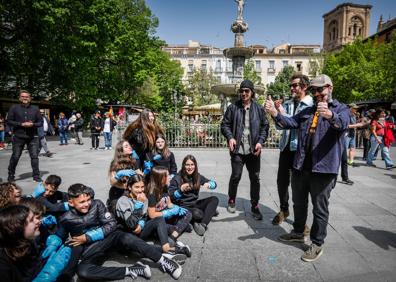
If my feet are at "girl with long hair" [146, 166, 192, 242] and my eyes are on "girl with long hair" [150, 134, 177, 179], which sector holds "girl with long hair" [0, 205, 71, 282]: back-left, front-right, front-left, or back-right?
back-left

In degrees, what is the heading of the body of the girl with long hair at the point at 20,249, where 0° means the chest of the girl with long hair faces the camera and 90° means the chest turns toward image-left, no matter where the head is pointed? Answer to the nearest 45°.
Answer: approximately 270°

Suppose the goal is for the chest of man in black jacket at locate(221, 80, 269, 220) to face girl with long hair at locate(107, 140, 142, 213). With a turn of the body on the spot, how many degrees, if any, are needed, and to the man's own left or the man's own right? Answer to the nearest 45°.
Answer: approximately 45° to the man's own right

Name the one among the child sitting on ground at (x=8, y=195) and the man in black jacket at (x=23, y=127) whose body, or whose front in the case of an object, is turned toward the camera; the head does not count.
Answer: the man in black jacket

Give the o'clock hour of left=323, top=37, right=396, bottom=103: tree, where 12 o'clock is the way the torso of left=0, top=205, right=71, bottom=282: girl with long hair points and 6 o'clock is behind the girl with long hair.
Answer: The tree is roughly at 11 o'clock from the girl with long hair.

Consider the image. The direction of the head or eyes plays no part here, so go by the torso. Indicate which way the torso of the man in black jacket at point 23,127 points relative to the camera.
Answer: toward the camera

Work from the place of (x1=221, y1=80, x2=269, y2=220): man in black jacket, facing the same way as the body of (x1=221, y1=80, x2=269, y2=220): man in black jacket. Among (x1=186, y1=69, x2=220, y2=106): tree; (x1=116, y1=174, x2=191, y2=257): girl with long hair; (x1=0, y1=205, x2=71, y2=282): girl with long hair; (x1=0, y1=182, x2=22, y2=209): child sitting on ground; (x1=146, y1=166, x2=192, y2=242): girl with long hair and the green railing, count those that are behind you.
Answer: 2

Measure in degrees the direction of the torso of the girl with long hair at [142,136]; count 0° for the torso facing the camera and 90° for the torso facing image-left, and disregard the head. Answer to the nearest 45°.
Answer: approximately 315°

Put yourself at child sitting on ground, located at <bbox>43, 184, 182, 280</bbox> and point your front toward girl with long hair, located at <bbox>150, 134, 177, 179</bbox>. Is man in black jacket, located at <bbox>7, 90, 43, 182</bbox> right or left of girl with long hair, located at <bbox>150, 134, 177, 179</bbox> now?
left

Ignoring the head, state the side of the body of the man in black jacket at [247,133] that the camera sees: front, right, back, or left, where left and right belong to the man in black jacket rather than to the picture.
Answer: front

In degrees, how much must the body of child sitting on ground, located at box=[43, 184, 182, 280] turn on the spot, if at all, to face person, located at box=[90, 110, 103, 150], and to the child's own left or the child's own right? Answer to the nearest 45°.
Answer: approximately 135° to the child's own left

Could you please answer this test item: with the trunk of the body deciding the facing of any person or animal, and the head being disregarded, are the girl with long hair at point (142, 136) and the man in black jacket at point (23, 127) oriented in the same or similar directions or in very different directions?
same or similar directions

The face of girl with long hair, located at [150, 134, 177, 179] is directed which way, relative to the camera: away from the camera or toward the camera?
toward the camera

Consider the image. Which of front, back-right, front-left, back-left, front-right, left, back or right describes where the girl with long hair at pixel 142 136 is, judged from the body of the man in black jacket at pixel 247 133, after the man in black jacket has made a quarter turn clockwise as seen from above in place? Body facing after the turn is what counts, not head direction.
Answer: front

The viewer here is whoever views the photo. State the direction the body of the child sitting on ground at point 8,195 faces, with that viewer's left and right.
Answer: facing to the right of the viewer

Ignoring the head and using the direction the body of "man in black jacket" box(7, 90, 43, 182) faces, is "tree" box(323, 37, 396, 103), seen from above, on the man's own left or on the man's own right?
on the man's own left

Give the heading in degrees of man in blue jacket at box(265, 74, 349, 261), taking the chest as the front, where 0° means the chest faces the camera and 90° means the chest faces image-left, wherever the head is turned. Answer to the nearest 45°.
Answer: approximately 45°

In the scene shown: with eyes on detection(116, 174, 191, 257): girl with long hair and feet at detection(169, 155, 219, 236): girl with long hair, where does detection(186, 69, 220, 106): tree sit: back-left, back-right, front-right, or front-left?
back-right
